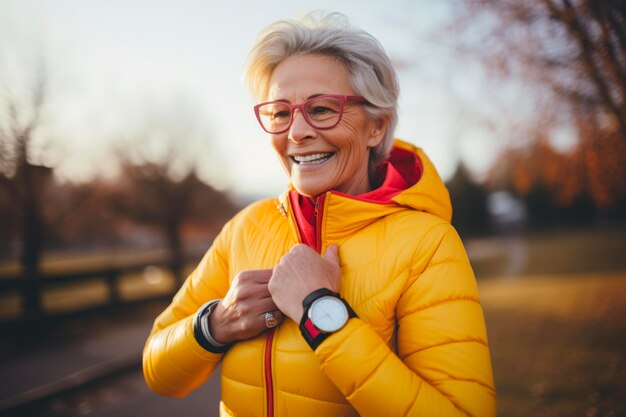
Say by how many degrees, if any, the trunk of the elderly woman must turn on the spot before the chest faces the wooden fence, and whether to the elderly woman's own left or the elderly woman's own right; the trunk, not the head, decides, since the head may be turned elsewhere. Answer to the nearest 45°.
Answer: approximately 90° to the elderly woman's own right

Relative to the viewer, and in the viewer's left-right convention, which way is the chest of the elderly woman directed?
facing the viewer and to the left of the viewer

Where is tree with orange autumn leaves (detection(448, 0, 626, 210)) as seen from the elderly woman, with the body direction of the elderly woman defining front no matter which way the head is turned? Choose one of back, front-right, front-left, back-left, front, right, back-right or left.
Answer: back

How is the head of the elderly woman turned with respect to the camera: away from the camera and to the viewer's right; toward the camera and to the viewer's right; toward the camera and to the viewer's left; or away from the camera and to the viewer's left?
toward the camera and to the viewer's left

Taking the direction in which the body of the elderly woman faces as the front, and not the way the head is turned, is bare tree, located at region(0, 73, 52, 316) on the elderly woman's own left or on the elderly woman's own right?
on the elderly woman's own right
